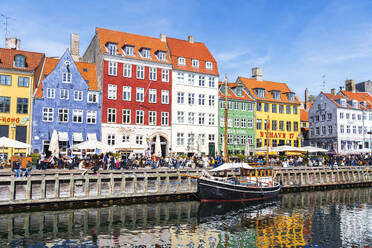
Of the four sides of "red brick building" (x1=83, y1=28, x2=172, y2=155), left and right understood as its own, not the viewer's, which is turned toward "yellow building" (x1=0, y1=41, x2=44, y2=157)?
right

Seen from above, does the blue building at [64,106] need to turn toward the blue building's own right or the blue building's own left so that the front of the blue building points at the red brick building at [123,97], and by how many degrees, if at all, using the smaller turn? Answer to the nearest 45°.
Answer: approximately 90° to the blue building's own left

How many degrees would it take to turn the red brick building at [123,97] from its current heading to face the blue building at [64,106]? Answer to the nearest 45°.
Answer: approximately 90° to its right

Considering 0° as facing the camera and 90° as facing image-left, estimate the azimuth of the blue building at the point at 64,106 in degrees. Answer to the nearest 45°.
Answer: approximately 0°

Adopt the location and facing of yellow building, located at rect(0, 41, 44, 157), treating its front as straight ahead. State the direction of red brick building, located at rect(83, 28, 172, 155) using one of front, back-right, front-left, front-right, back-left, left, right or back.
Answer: left

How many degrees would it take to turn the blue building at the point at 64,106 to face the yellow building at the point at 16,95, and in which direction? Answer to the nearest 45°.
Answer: approximately 90° to its right

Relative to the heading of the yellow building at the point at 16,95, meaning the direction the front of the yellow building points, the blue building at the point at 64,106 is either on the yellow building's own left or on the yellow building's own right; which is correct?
on the yellow building's own left
